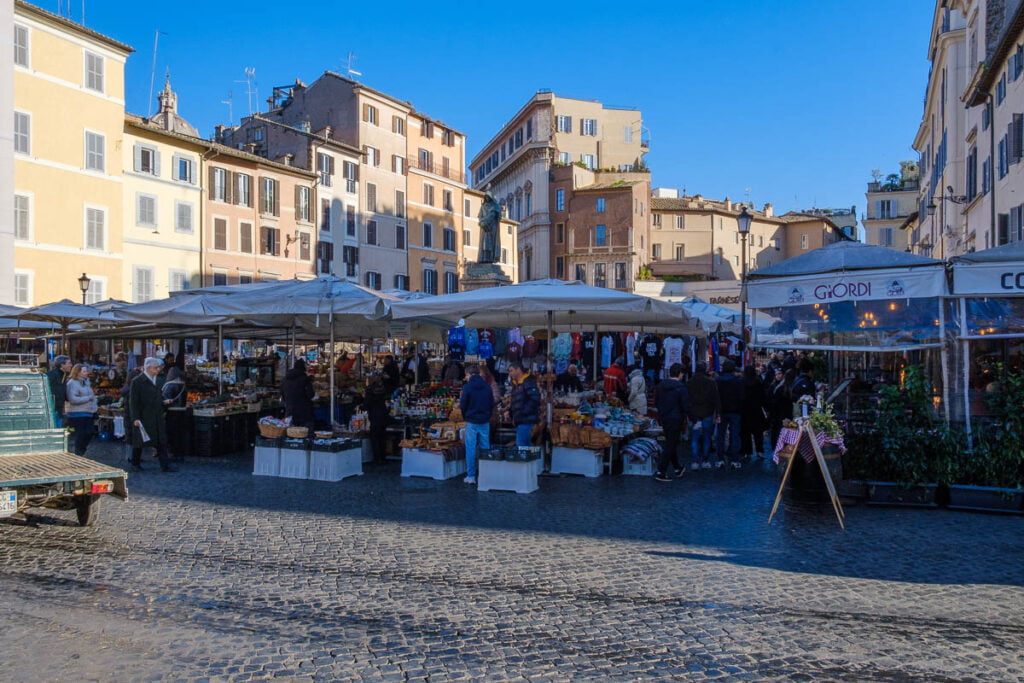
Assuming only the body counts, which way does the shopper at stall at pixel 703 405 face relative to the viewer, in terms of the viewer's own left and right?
facing away from the viewer

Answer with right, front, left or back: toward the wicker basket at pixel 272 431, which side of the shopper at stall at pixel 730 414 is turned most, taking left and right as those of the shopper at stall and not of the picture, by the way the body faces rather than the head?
left

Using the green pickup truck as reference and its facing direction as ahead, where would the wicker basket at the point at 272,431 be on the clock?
The wicker basket is roughly at 3 o'clock from the green pickup truck.

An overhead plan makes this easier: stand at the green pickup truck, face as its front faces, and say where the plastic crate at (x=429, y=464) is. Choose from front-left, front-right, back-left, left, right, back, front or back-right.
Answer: back-right

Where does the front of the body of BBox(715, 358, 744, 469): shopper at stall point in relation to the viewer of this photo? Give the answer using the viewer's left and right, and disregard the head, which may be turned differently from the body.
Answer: facing away from the viewer

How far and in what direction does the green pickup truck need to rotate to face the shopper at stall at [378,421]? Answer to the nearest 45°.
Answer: approximately 90° to its right

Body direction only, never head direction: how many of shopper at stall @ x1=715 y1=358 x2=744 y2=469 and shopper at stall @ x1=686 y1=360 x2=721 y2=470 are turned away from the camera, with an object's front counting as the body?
2

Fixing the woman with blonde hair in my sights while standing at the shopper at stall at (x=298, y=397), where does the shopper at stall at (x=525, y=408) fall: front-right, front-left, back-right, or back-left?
back-left

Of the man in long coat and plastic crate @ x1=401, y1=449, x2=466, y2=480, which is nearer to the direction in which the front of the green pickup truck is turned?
the man in long coat

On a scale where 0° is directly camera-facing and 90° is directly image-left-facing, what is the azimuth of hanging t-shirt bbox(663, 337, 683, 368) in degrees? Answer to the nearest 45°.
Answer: approximately 0°
